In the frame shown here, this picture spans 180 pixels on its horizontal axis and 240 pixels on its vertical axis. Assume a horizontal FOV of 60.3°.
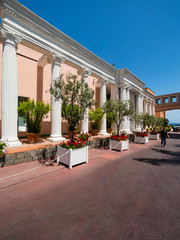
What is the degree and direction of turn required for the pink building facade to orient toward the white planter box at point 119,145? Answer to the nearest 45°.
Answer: approximately 45° to its left

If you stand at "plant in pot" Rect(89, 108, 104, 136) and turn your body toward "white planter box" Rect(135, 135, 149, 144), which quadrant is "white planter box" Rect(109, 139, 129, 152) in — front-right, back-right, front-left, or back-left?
front-right

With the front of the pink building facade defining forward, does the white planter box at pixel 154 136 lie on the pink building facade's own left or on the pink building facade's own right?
on the pink building facade's own left

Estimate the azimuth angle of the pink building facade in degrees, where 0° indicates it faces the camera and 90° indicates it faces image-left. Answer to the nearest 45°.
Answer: approximately 315°
